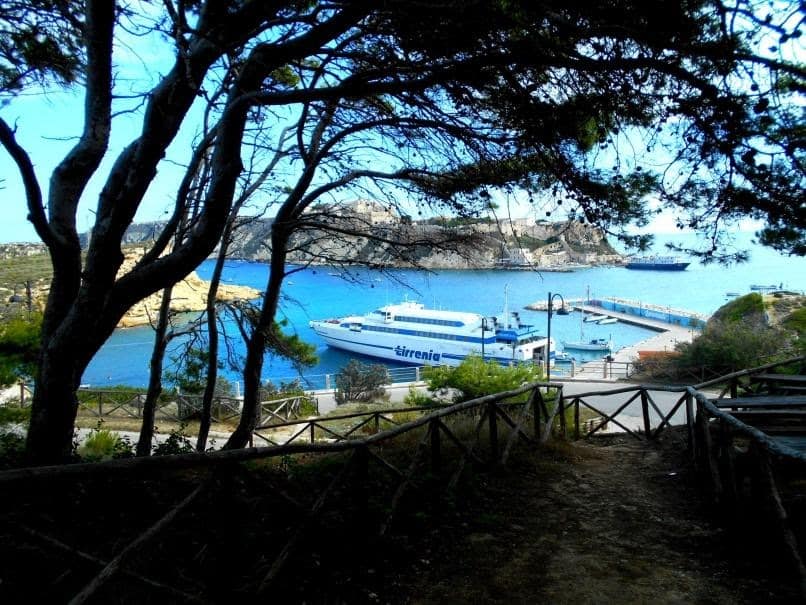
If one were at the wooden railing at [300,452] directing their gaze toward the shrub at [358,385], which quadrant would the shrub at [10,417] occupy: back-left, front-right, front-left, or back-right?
front-left

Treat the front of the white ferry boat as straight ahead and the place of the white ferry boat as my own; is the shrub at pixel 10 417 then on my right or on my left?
on my left

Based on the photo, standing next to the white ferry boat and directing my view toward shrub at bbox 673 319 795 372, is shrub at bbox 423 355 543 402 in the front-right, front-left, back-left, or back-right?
front-right

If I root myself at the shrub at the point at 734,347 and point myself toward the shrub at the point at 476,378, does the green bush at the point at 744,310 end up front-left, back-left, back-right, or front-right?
back-right

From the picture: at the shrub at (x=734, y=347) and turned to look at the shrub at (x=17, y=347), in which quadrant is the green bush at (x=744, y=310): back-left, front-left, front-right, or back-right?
back-right

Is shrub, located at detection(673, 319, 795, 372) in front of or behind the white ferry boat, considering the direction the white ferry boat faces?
behind

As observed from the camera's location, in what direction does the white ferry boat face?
facing away from the viewer and to the left of the viewer

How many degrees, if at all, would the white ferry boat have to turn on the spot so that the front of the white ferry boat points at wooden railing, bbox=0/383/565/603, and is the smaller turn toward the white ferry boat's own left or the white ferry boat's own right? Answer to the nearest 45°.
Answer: approximately 135° to the white ferry boat's own left

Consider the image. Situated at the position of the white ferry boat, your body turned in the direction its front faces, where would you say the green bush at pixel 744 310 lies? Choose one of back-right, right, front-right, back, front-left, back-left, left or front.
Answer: back

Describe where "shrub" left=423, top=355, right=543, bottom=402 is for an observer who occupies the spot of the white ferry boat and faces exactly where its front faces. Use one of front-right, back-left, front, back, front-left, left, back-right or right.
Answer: back-left
